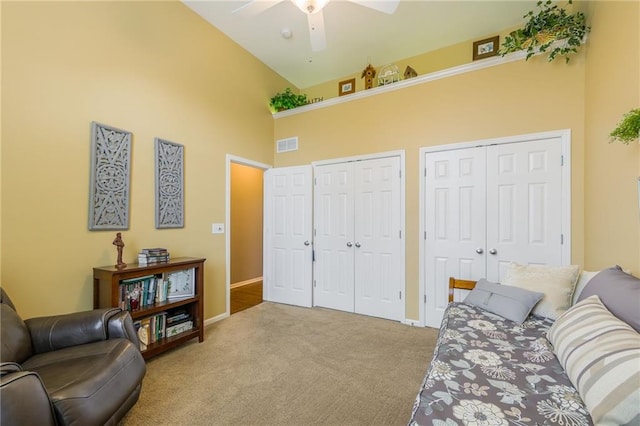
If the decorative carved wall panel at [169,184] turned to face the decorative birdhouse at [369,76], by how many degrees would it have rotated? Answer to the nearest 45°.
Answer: approximately 45° to its left

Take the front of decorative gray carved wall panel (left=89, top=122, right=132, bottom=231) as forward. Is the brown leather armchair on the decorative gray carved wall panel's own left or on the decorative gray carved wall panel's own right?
on the decorative gray carved wall panel's own right

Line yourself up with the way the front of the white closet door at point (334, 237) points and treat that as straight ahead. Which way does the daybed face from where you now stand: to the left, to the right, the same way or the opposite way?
to the right

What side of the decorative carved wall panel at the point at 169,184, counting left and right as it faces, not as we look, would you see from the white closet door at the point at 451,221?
front

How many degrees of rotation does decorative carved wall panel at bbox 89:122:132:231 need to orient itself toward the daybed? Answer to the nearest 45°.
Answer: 0° — it already faces it

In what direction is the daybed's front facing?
to the viewer's left

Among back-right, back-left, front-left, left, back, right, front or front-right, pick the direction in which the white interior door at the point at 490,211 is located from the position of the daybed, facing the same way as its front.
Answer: right

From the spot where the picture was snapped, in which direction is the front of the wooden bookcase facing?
facing the viewer and to the right of the viewer

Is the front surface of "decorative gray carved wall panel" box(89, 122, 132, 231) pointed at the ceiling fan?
yes

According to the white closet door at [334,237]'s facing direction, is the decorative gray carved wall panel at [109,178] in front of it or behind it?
in front

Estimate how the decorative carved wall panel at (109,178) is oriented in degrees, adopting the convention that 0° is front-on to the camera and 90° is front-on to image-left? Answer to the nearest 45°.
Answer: approximately 315°
